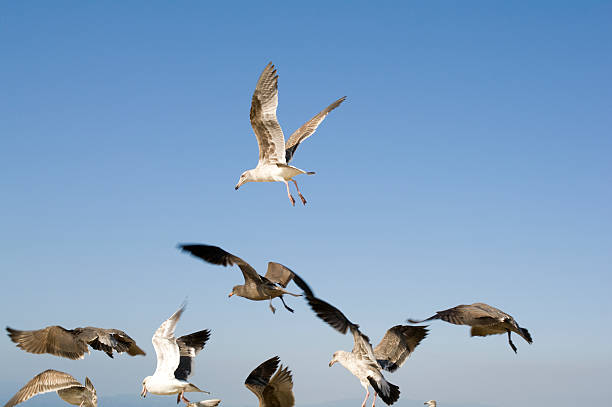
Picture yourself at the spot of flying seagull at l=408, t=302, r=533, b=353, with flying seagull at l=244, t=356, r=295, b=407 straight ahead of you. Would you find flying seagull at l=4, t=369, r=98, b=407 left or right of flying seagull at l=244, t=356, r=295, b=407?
right

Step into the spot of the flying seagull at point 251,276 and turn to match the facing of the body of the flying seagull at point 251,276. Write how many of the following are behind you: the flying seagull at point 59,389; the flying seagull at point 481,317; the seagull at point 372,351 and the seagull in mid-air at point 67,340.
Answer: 2

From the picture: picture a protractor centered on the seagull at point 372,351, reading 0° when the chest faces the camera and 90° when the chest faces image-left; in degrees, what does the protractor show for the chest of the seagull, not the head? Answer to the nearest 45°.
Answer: approximately 90°

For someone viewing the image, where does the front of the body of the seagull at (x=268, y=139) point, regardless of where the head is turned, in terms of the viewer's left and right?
facing to the left of the viewer

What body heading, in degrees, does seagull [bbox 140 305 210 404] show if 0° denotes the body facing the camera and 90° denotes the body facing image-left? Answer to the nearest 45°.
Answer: approximately 90°

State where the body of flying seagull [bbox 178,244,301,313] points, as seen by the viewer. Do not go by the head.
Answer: to the viewer's left
